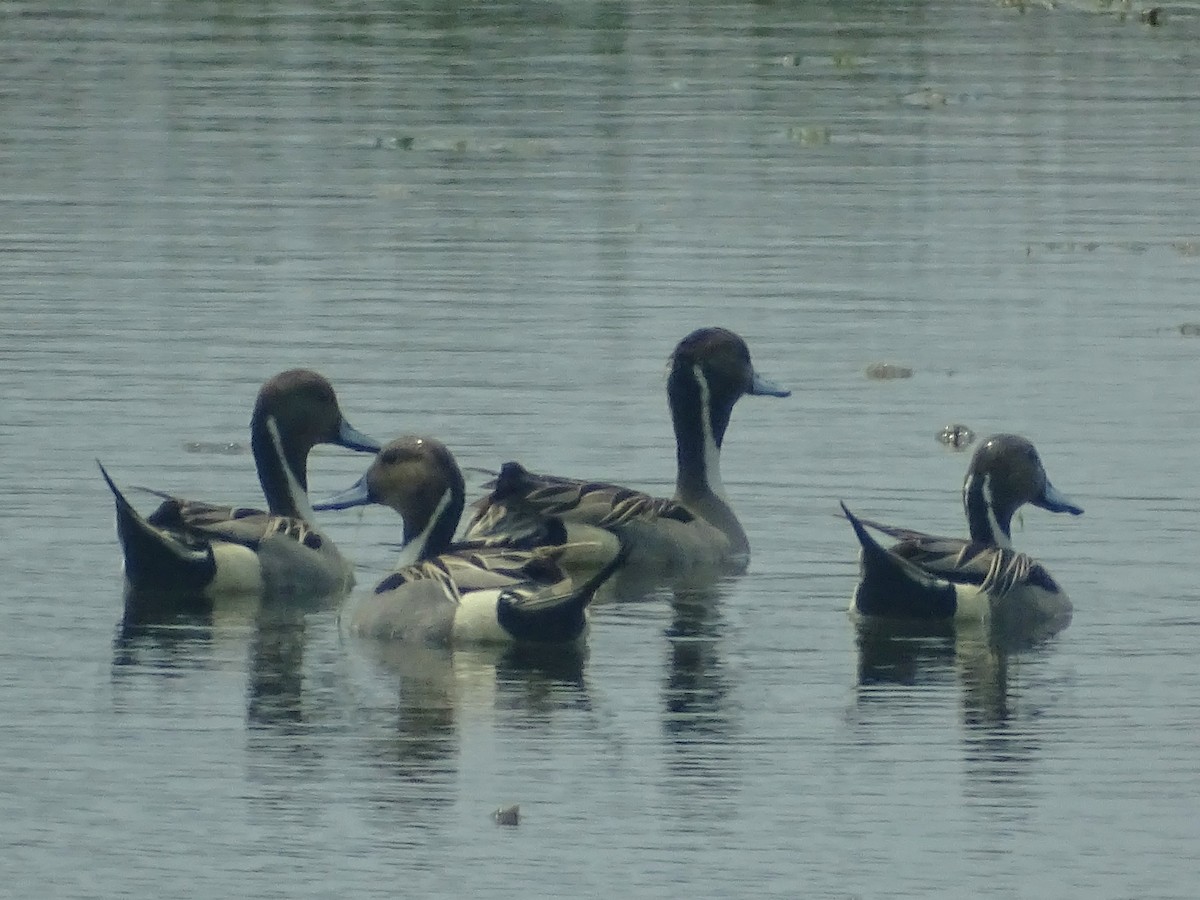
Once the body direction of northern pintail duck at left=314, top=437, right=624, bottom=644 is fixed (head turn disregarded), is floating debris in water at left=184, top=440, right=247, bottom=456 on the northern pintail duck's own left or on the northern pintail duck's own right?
on the northern pintail duck's own right

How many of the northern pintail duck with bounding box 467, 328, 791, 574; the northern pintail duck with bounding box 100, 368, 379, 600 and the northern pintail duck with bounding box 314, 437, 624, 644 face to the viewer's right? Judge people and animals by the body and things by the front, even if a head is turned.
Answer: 2

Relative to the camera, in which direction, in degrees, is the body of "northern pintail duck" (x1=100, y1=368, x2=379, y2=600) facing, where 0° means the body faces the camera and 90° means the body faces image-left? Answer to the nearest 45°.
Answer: approximately 270°

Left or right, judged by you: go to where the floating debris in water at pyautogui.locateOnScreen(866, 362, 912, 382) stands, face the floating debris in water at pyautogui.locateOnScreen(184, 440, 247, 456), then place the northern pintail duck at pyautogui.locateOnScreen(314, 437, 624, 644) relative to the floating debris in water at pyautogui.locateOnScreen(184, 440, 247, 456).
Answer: left

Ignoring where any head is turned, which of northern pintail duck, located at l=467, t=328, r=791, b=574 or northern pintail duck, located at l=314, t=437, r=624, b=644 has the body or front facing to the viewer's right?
northern pintail duck, located at l=467, t=328, r=791, b=574

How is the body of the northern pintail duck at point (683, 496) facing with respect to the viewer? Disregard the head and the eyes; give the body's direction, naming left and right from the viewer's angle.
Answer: facing to the right of the viewer

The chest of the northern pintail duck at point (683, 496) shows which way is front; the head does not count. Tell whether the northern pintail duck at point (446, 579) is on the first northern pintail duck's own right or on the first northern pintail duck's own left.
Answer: on the first northern pintail duck's own right

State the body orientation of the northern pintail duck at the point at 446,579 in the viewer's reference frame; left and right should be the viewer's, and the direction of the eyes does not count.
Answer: facing to the left of the viewer

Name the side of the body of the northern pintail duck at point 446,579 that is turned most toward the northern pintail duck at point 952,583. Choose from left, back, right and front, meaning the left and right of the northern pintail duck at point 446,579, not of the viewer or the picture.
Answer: back

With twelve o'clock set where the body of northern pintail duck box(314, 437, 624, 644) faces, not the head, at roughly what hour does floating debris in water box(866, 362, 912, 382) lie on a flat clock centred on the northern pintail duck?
The floating debris in water is roughly at 4 o'clock from the northern pintail duck.

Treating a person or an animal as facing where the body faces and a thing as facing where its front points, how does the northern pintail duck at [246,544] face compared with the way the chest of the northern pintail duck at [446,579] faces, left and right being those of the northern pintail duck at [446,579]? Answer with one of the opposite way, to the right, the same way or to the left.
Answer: the opposite way

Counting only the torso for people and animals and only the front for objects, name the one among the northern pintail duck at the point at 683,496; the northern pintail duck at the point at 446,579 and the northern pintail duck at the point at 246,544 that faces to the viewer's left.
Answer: the northern pintail duck at the point at 446,579

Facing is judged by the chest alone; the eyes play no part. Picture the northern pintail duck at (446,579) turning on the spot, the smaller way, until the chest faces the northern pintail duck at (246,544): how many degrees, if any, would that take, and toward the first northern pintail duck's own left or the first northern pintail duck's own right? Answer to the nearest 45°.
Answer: approximately 45° to the first northern pintail duck's own right
